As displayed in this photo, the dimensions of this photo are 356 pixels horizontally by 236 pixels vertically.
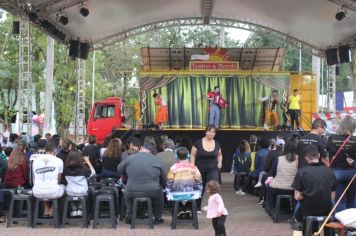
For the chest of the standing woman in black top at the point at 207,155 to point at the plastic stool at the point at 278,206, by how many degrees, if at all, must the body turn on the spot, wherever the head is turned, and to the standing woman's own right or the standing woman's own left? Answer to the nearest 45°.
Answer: approximately 90° to the standing woman's own left

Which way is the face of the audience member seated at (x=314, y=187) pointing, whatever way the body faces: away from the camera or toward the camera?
away from the camera

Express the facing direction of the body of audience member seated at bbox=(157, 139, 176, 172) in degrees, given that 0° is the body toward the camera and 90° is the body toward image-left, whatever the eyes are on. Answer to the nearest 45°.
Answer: approximately 180°

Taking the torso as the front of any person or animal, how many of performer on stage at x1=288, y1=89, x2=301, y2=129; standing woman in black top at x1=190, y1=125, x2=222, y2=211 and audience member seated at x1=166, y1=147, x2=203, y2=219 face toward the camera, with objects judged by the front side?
2

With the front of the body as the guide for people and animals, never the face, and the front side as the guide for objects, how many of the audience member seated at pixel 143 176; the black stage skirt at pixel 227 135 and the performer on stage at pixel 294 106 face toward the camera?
2

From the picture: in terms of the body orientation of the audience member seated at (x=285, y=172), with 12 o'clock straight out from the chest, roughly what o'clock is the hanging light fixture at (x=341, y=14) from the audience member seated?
The hanging light fixture is roughly at 2 o'clock from the audience member seated.

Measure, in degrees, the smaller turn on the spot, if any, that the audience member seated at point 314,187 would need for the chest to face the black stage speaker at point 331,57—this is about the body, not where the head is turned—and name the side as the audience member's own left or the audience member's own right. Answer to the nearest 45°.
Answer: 0° — they already face it

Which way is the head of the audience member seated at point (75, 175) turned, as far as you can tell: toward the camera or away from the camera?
away from the camera

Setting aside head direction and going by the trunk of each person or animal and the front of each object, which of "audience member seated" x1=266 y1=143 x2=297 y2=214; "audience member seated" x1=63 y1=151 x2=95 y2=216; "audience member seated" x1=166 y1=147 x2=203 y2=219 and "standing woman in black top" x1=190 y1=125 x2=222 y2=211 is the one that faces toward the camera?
the standing woman in black top

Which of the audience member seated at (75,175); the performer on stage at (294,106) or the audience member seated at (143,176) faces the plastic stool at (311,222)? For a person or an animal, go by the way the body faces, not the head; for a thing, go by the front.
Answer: the performer on stage

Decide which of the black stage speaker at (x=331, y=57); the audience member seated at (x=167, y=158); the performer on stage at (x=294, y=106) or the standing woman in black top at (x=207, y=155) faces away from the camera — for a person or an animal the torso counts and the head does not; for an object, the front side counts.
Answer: the audience member seated

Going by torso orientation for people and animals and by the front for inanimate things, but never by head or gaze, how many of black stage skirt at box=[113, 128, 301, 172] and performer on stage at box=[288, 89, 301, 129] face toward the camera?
2

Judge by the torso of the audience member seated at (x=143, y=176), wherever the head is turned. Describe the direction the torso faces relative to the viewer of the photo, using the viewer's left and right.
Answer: facing away from the viewer

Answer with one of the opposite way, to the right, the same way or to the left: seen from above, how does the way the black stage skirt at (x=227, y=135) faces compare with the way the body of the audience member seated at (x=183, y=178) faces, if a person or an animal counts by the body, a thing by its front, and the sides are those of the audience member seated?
the opposite way

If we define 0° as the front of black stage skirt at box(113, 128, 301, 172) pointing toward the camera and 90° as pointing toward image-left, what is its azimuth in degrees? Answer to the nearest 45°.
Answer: approximately 0°

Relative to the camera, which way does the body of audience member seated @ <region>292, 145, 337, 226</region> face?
away from the camera

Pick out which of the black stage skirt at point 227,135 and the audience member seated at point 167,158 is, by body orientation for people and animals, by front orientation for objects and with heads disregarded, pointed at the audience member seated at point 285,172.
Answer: the black stage skirt
